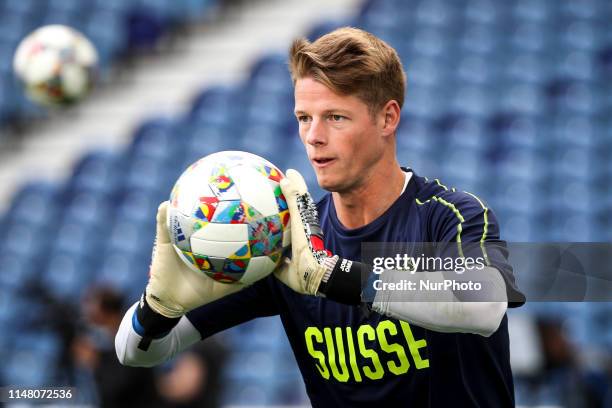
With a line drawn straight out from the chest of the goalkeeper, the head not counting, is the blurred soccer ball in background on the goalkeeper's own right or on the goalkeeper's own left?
on the goalkeeper's own right

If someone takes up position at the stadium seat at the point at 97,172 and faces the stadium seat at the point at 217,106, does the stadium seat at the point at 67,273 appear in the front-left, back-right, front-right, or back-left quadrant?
back-right

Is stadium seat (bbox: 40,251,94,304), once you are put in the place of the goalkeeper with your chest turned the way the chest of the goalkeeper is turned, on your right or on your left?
on your right

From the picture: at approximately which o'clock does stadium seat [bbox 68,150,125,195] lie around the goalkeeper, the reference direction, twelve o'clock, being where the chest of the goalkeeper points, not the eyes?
The stadium seat is roughly at 4 o'clock from the goalkeeper.

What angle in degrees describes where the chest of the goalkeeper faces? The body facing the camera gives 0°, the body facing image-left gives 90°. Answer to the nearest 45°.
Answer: approximately 45°

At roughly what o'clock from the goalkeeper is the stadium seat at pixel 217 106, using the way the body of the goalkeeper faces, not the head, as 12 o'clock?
The stadium seat is roughly at 4 o'clock from the goalkeeper.
